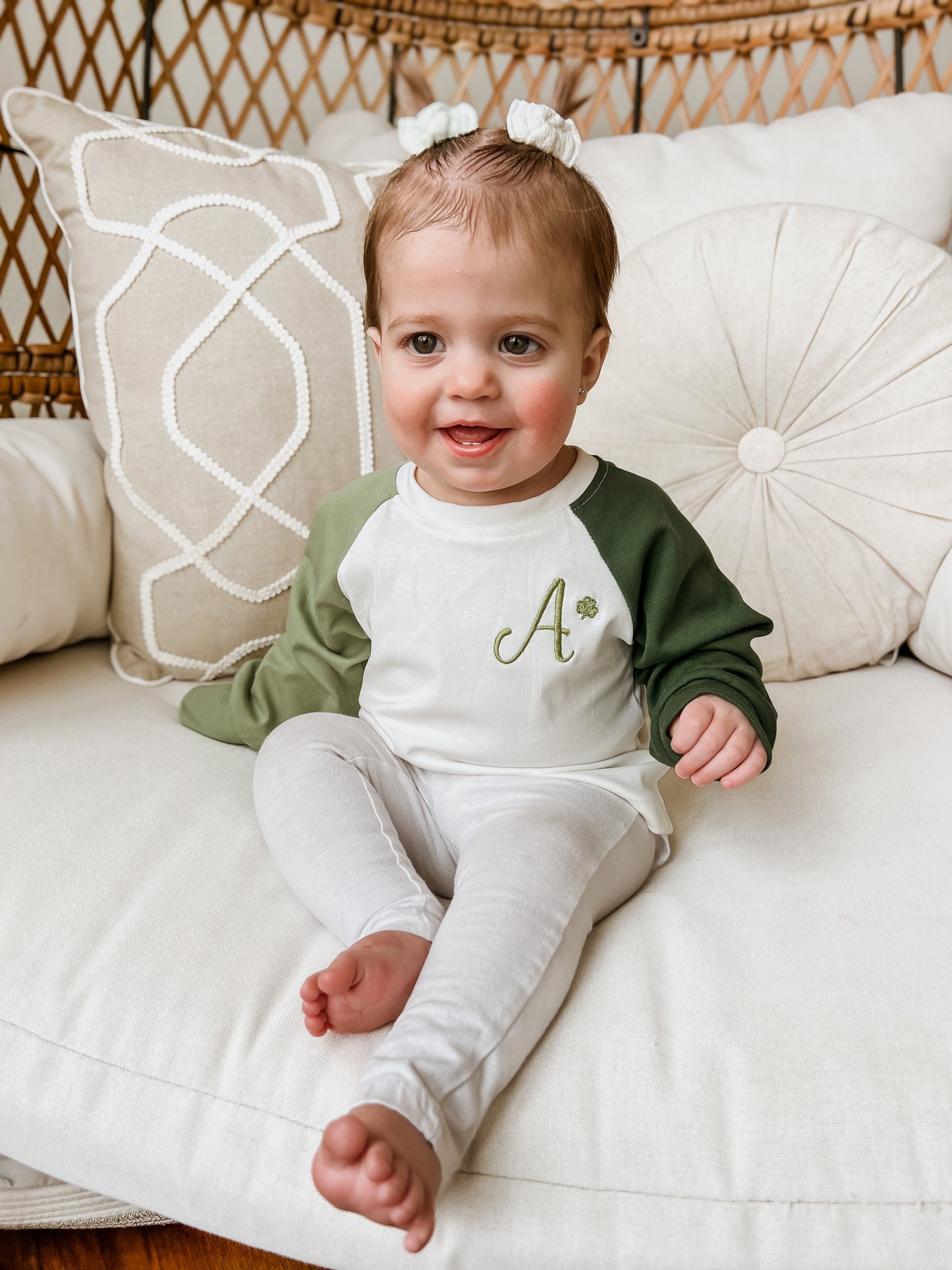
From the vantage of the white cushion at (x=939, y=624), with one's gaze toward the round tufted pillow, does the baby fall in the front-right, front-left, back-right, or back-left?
front-left

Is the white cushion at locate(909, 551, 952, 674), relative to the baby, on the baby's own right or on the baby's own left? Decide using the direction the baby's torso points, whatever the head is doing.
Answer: on the baby's own left

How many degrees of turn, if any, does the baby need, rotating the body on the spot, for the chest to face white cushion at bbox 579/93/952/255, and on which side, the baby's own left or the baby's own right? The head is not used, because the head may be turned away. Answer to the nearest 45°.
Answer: approximately 135° to the baby's own left

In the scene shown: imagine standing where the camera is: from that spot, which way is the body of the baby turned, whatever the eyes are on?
toward the camera
